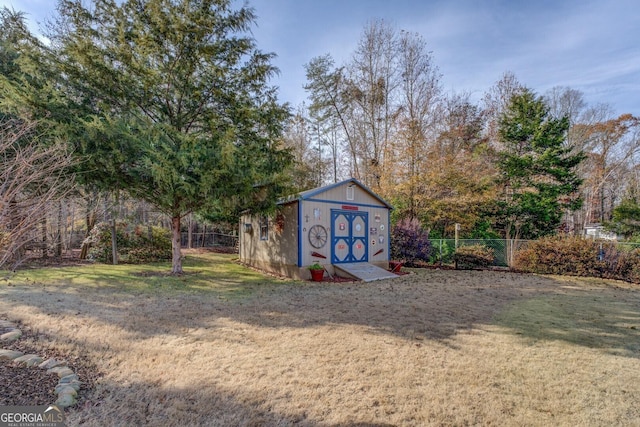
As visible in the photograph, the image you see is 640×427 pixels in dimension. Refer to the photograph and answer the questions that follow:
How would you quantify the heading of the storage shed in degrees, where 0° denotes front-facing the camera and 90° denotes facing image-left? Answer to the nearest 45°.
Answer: approximately 315°

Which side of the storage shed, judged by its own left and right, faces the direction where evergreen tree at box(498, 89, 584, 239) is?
left

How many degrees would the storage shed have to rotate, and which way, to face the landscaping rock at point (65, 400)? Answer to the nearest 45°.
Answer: approximately 45° to its right

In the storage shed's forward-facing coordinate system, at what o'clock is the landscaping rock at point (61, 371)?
The landscaping rock is roughly at 2 o'clock from the storage shed.

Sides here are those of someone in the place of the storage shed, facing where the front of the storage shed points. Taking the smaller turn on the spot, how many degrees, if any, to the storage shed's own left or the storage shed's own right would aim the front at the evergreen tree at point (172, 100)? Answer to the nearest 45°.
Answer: approximately 90° to the storage shed's own right

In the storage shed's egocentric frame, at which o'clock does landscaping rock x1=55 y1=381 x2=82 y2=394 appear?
The landscaping rock is roughly at 2 o'clock from the storage shed.

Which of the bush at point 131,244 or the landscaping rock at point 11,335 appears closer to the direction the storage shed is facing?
the landscaping rock

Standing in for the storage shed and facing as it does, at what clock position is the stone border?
The stone border is roughly at 2 o'clock from the storage shed.

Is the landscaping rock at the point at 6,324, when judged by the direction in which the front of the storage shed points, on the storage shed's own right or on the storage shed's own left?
on the storage shed's own right

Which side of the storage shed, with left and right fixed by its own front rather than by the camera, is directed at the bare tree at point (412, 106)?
left

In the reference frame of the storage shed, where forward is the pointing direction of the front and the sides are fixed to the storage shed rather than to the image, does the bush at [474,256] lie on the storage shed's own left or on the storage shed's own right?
on the storage shed's own left

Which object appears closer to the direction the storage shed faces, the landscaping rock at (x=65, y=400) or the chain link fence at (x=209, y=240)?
the landscaping rock
